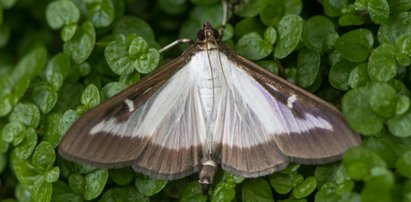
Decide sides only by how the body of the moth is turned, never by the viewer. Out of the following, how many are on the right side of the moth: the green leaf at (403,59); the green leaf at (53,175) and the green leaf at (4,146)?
1

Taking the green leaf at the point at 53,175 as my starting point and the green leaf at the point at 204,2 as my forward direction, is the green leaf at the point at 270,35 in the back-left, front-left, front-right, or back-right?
front-right

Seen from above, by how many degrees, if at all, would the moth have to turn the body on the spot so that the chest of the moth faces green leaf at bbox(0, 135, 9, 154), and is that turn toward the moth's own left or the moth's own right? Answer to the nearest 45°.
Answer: approximately 90° to the moth's own left

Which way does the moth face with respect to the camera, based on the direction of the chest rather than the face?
away from the camera

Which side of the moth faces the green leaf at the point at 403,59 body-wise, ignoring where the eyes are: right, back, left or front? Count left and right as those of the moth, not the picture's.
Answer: right

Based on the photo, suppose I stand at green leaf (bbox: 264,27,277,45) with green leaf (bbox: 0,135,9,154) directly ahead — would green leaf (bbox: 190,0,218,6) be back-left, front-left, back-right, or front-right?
front-right

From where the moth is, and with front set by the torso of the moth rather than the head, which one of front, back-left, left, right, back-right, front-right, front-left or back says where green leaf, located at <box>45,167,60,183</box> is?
left
